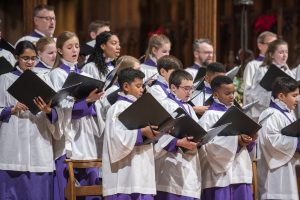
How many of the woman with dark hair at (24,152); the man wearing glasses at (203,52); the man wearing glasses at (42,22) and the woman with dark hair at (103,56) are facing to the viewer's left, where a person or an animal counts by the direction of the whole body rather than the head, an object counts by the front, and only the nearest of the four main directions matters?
0

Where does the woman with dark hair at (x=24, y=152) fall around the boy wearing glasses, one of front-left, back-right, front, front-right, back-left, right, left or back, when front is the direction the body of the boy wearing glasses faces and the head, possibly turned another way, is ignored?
back-right

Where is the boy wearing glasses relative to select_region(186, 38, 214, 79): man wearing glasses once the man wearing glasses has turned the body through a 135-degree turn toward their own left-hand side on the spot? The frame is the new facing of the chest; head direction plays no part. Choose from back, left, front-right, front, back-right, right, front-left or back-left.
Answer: back

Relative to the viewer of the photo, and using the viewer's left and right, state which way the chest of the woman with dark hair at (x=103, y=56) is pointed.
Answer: facing the viewer and to the right of the viewer

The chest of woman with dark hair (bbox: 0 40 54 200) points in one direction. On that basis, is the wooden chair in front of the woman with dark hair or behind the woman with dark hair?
in front

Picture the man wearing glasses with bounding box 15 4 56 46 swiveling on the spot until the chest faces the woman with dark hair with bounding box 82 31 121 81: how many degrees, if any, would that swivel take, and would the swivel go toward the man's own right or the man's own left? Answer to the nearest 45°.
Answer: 0° — they already face them

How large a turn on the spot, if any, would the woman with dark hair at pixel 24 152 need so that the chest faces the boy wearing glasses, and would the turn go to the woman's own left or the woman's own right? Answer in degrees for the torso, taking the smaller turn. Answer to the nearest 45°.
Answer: approximately 45° to the woman's own left

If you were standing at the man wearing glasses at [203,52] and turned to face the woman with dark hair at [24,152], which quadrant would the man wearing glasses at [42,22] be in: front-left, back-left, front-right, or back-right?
front-right
